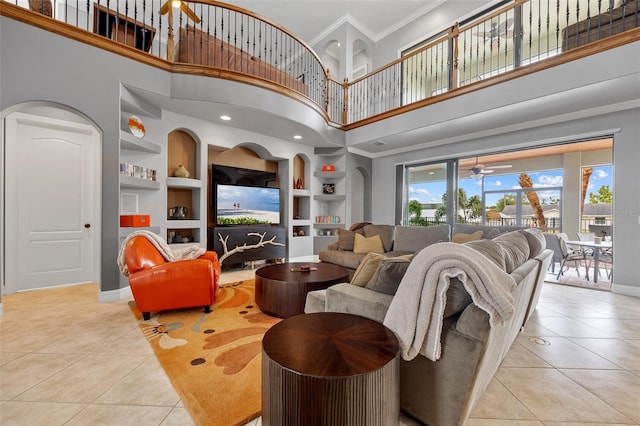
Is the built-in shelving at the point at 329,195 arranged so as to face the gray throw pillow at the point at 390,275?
yes

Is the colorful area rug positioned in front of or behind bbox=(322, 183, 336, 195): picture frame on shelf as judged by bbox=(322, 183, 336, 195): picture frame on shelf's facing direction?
in front

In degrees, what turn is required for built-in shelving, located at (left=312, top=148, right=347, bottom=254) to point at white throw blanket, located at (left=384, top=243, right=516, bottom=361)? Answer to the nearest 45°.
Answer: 0° — it already faces it

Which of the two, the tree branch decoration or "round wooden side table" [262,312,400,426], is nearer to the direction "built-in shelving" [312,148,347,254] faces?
the round wooden side table

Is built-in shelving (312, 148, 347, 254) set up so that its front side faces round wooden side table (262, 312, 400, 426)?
yes

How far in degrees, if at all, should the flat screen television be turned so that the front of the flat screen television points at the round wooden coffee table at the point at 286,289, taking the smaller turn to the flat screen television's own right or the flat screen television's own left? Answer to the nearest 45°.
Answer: approximately 45° to the flat screen television's own right

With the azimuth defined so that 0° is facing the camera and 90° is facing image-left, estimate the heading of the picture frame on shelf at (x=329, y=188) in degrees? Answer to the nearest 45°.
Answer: approximately 0°

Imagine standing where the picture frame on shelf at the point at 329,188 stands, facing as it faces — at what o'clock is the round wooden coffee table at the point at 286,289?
The round wooden coffee table is roughly at 12 o'clock from the picture frame on shelf.

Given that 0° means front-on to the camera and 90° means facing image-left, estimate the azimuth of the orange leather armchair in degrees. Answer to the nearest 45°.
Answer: approximately 270°
